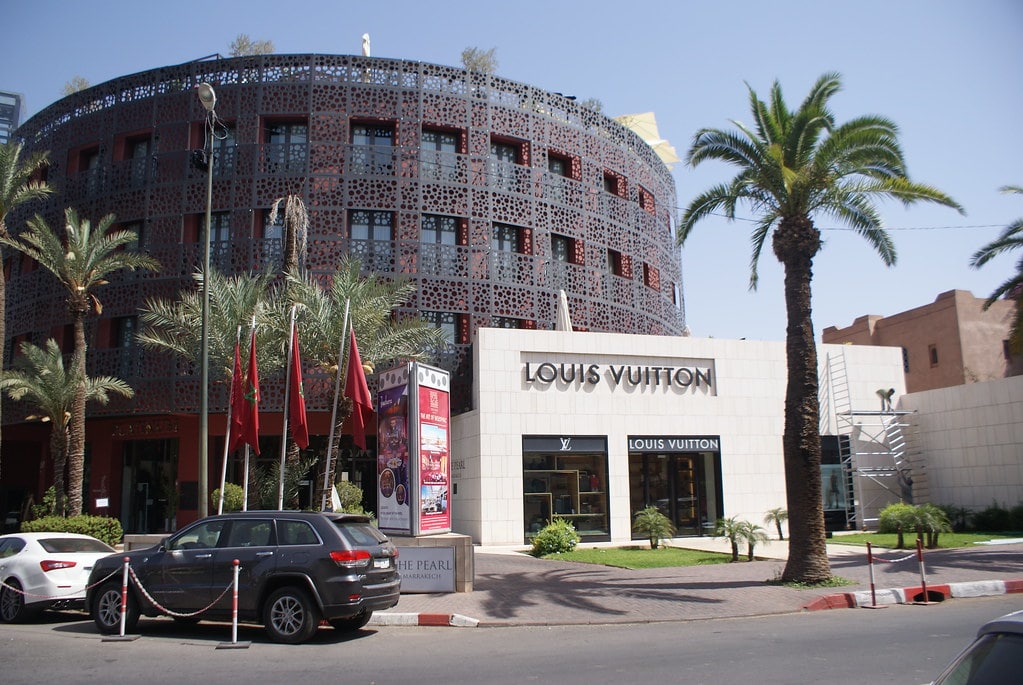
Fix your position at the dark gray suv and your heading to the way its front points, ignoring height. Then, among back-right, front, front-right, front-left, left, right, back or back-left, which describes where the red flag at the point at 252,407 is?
front-right

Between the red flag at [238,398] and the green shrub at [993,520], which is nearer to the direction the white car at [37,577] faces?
the red flag

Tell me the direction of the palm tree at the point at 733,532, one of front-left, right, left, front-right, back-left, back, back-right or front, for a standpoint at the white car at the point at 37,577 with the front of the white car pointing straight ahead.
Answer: back-right

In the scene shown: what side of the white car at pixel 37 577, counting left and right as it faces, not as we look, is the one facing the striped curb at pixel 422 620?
back

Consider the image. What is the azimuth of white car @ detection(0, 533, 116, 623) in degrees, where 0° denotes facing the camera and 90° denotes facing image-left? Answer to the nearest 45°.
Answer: approximately 135°

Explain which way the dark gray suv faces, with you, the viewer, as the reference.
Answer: facing away from the viewer and to the left of the viewer

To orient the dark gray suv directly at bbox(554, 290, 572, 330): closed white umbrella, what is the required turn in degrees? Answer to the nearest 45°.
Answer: approximately 90° to its right

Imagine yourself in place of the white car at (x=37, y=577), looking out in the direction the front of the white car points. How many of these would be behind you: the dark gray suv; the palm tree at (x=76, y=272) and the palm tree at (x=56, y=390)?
1

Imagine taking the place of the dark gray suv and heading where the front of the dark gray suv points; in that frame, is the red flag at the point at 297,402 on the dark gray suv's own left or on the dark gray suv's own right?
on the dark gray suv's own right

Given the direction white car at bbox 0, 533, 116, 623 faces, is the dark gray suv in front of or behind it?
behind

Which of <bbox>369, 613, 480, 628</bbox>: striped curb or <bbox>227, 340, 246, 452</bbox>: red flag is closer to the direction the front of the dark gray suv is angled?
the red flag
